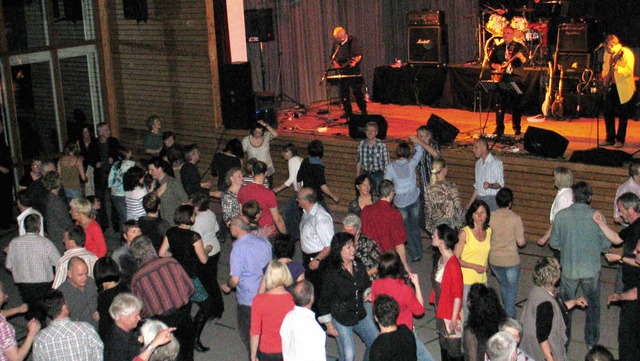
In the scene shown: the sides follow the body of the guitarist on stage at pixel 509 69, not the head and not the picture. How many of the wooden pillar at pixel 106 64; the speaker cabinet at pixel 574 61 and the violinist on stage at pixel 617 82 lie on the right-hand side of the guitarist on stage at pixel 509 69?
1

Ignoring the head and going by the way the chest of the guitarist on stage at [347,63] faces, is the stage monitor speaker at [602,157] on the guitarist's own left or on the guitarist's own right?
on the guitarist's own left

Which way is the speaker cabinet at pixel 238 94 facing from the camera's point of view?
toward the camera

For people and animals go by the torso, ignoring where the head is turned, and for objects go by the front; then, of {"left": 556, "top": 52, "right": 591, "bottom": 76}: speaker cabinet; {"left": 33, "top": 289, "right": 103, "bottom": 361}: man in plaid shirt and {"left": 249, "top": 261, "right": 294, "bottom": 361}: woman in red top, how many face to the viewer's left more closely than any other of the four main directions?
0

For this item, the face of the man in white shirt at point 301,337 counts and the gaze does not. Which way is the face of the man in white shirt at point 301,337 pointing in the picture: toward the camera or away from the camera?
away from the camera

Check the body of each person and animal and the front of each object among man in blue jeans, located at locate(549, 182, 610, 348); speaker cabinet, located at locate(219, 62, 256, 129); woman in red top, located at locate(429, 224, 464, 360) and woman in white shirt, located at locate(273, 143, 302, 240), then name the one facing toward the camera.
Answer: the speaker cabinet

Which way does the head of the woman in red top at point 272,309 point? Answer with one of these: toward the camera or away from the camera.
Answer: away from the camera

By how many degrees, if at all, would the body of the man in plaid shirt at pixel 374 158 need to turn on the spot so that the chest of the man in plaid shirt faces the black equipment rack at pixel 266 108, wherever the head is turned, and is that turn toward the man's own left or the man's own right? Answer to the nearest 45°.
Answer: approximately 135° to the man's own right

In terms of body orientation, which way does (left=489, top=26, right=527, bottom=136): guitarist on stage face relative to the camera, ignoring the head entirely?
toward the camera

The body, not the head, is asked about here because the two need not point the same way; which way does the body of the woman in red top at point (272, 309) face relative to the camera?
away from the camera

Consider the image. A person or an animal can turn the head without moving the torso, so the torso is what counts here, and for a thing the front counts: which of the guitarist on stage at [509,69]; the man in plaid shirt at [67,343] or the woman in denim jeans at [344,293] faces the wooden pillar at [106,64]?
the man in plaid shirt

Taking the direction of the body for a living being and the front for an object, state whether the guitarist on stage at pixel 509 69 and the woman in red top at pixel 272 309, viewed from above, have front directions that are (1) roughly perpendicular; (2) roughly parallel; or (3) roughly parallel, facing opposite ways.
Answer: roughly parallel, facing opposite ways

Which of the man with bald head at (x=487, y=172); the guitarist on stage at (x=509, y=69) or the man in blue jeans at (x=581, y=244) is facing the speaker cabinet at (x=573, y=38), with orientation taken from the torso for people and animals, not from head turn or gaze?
the man in blue jeans

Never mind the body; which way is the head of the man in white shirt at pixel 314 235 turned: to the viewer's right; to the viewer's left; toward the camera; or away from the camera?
to the viewer's left

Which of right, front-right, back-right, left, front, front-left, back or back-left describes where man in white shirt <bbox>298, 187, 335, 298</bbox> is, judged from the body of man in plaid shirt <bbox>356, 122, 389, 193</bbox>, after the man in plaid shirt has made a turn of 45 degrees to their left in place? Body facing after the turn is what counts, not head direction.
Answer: front-right

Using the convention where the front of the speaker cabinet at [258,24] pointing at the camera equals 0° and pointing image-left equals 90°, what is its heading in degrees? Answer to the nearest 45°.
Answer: approximately 0°

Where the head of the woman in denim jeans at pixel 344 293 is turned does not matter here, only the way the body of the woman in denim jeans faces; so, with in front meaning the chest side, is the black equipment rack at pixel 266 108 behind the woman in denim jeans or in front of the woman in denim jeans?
behind

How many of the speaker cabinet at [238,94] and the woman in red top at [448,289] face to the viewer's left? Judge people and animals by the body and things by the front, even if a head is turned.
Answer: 1

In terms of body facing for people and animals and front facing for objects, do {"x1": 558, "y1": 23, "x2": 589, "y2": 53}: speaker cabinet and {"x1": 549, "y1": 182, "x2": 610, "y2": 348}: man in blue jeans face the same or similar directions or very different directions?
very different directions

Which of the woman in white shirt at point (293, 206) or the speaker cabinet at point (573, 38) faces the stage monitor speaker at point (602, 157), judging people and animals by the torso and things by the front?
the speaker cabinet
